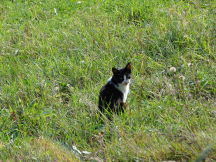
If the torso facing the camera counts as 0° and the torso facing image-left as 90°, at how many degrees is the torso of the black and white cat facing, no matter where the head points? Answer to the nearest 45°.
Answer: approximately 315°
